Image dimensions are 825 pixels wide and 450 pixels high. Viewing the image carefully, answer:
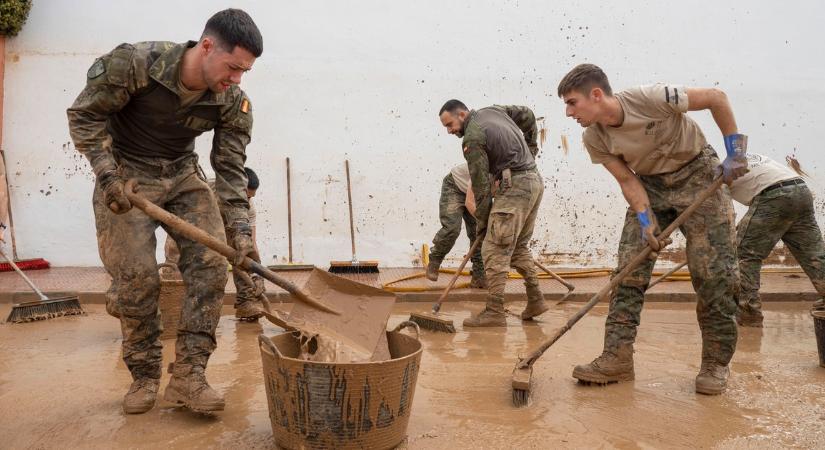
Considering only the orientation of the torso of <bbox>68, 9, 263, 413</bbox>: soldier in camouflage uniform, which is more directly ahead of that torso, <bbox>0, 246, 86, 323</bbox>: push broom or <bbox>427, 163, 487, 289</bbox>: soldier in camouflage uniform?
the soldier in camouflage uniform

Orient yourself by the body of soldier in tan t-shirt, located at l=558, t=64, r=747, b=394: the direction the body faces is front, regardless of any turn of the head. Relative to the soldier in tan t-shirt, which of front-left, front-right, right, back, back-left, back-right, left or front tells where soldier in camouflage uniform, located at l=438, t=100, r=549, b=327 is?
right

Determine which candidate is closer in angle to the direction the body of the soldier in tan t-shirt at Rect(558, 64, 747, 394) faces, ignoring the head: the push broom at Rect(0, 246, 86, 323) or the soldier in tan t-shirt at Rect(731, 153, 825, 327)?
the push broom

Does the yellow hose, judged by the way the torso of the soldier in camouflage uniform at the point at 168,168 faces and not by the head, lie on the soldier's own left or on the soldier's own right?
on the soldier's own left

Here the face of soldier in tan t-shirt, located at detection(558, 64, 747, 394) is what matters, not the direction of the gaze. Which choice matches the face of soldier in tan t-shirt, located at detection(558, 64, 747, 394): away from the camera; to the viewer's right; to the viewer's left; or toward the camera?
to the viewer's left

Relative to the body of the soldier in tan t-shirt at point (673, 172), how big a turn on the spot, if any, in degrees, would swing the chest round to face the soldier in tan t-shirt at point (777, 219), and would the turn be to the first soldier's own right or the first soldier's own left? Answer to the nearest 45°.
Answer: approximately 180°
